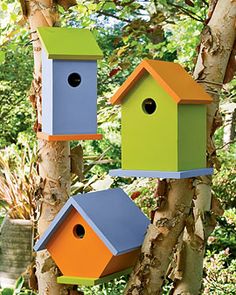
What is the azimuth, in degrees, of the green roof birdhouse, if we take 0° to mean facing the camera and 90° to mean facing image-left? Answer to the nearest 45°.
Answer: approximately 0°

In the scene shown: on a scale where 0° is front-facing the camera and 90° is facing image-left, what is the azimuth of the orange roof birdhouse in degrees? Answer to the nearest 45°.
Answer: approximately 45°
